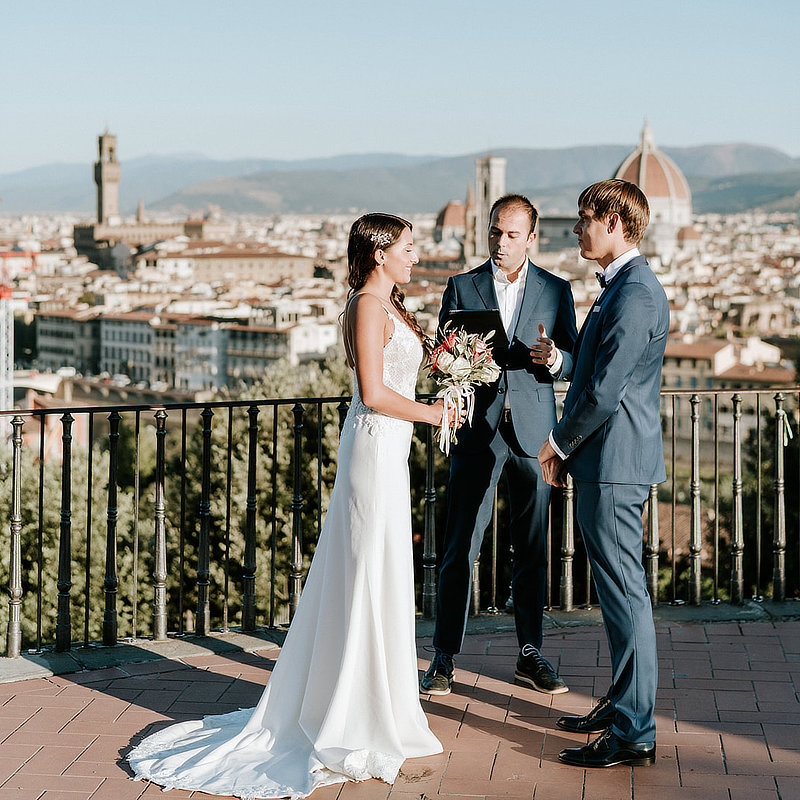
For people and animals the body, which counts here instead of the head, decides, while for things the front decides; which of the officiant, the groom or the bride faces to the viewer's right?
the bride

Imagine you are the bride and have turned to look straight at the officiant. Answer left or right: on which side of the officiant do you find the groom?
right

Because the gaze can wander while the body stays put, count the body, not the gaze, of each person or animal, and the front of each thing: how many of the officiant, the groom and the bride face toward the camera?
1

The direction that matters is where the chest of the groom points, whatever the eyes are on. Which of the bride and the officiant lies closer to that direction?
the bride

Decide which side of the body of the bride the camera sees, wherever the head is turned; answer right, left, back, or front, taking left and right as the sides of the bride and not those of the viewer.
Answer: right

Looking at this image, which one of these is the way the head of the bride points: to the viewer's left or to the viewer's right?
to the viewer's right

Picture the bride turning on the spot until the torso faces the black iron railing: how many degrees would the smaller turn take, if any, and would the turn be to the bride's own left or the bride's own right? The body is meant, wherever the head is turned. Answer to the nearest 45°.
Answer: approximately 90° to the bride's own left

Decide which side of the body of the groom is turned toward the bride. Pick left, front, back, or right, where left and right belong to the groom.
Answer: front

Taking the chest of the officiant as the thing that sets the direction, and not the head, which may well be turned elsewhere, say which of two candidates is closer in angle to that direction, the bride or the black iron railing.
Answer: the bride

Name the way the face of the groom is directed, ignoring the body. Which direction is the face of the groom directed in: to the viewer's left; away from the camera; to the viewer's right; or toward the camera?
to the viewer's left

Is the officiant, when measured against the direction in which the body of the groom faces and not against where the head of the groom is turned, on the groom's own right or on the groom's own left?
on the groom's own right

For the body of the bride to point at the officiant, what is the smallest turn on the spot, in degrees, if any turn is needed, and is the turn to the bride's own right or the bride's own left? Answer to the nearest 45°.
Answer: approximately 45° to the bride's own left

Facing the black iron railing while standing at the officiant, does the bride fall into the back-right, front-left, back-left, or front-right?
back-left

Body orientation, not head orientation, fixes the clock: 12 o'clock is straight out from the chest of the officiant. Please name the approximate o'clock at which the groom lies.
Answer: The groom is roughly at 11 o'clock from the officiant.

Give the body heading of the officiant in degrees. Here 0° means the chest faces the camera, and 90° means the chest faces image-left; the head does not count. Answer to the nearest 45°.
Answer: approximately 0°

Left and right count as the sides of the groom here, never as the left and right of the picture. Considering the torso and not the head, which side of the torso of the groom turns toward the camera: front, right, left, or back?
left
